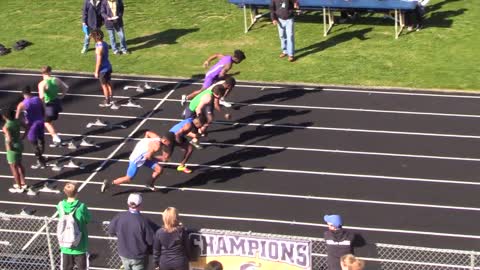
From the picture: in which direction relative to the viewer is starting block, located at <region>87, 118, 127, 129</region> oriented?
to the viewer's right

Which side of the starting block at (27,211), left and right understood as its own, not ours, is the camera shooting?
right

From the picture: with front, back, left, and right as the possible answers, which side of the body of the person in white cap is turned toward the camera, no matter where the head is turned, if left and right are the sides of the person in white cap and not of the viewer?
back

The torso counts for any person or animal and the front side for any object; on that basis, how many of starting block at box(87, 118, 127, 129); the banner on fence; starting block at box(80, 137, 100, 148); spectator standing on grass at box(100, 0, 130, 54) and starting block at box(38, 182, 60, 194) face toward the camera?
2

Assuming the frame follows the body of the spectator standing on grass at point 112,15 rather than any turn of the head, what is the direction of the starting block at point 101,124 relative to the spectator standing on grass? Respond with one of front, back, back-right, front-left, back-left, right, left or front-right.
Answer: front

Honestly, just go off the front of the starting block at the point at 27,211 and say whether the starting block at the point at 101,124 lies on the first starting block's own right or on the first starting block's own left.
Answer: on the first starting block's own left

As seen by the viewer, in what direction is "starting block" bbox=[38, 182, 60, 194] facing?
to the viewer's right

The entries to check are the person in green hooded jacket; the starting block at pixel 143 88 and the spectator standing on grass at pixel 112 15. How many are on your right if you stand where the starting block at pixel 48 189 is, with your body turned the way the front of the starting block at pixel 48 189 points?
1

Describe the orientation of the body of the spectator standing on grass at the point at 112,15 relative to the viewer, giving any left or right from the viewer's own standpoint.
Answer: facing the viewer

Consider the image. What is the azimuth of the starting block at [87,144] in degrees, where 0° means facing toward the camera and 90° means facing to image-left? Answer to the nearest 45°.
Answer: approximately 270°

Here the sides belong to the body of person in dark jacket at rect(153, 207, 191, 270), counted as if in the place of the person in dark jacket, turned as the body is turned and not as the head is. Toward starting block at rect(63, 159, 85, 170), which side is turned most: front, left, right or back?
front

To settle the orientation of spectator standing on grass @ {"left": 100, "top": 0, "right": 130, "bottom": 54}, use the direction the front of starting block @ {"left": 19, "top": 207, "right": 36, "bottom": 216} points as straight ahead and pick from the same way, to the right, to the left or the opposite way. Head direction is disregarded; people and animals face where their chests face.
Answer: to the right
